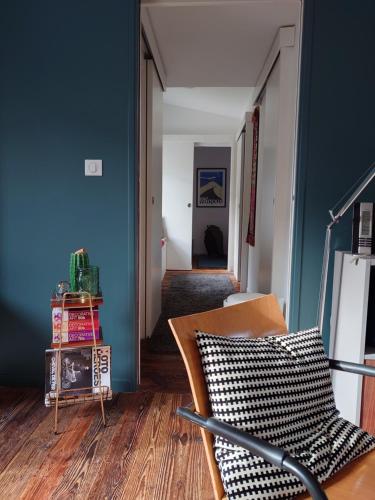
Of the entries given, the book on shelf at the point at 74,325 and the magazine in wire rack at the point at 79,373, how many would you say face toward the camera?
2

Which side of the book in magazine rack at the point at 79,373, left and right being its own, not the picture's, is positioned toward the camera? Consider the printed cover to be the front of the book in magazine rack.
front

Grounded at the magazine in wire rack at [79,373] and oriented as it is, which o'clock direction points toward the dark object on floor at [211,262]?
The dark object on floor is roughly at 7 o'clock from the magazine in wire rack.

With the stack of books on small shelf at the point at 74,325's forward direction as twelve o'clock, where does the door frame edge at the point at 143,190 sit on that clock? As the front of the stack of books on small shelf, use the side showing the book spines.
The door frame edge is roughly at 7 o'clock from the stack of books on small shelf.

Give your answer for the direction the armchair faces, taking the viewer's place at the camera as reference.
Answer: facing the viewer and to the right of the viewer

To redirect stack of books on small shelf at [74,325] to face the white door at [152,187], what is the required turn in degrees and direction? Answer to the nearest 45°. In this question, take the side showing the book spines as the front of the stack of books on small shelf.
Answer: approximately 135° to its left

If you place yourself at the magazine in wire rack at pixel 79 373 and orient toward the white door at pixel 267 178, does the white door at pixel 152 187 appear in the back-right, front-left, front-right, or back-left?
front-left

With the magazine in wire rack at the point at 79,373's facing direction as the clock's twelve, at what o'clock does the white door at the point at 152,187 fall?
The white door is roughly at 7 o'clock from the magazine in wire rack.

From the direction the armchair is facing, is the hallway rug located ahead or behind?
behind
